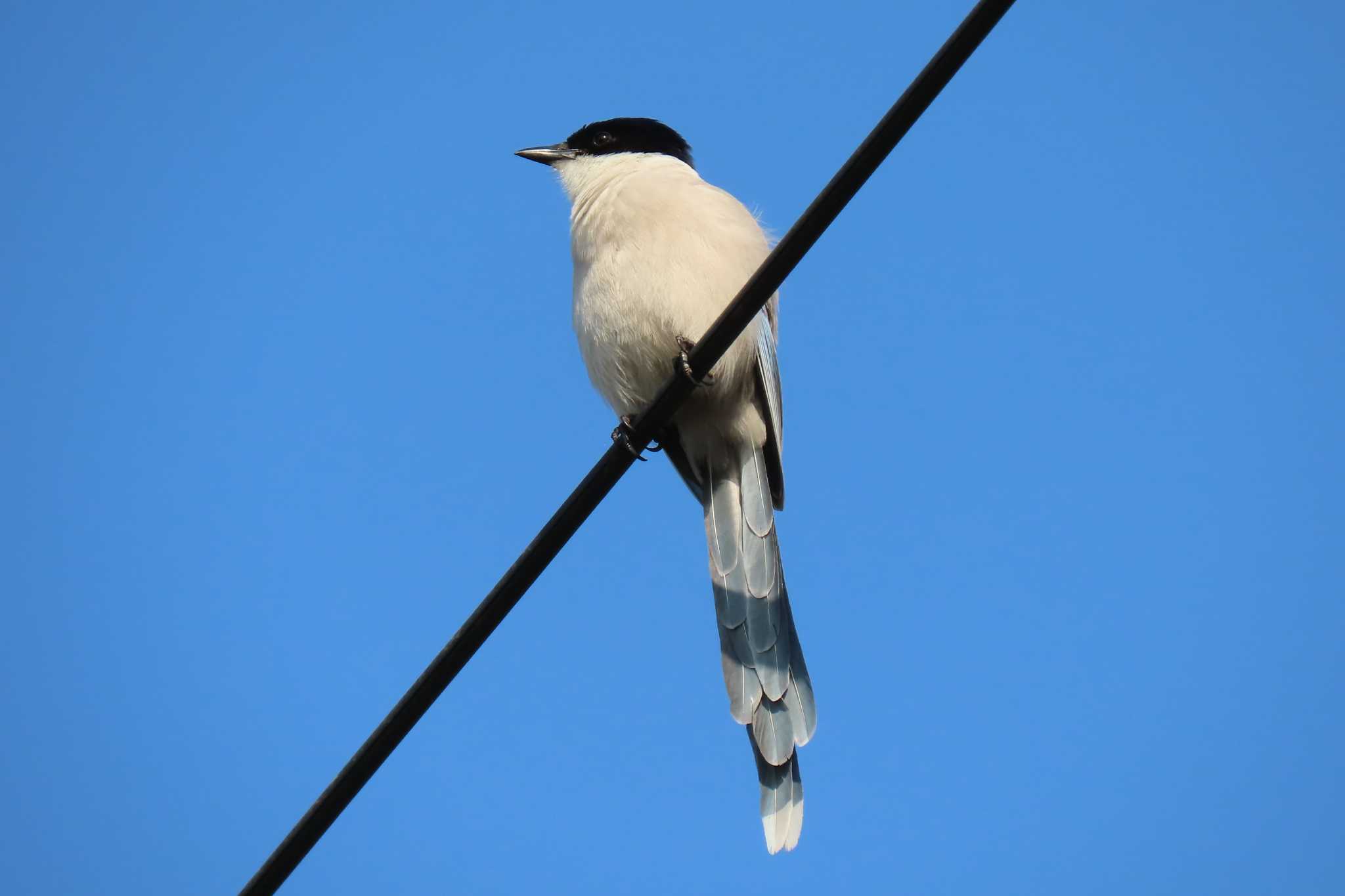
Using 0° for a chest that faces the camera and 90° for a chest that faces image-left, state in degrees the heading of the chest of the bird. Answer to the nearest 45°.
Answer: approximately 45°
